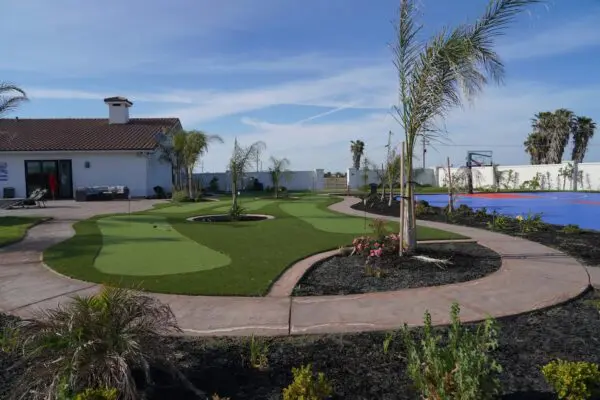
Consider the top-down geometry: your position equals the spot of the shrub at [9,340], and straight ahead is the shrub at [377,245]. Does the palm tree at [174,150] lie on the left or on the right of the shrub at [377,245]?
left

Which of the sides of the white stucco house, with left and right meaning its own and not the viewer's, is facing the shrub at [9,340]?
front

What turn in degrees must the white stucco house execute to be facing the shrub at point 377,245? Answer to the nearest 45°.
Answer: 0° — it already faces it

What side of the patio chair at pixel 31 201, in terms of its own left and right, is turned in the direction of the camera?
left

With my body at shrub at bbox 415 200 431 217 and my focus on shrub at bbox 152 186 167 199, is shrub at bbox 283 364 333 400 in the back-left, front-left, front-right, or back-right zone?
back-left

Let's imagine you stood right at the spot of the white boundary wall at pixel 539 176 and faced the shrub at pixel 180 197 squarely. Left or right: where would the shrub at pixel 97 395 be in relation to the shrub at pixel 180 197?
left

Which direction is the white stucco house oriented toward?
toward the camera

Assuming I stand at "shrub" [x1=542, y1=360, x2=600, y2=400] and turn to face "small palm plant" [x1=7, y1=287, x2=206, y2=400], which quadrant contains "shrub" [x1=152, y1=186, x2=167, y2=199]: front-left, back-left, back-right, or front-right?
front-right

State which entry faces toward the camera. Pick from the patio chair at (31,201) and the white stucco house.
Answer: the white stucco house

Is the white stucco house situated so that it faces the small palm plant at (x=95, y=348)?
yes

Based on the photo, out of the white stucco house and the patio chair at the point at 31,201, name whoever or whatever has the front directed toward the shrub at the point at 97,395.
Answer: the white stucco house

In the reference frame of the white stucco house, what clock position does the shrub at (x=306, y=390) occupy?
The shrub is roughly at 12 o'clock from the white stucco house.

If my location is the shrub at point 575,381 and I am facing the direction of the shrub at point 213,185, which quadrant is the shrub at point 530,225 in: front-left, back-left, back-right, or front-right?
front-right

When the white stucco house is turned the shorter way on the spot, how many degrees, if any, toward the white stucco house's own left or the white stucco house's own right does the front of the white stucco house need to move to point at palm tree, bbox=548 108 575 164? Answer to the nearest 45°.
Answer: approximately 90° to the white stucco house's own left

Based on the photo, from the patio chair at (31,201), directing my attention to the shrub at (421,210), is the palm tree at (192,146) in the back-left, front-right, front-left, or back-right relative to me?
front-left
